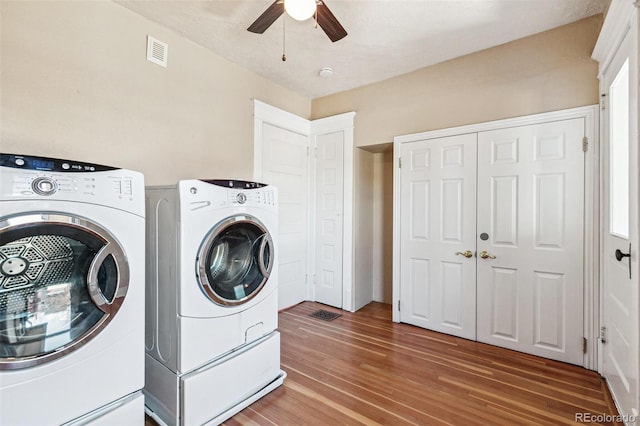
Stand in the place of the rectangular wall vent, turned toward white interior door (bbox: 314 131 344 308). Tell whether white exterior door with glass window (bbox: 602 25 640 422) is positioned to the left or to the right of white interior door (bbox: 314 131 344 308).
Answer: right

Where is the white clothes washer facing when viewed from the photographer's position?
facing the viewer and to the right of the viewer

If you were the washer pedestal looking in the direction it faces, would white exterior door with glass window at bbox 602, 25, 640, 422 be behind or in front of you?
in front

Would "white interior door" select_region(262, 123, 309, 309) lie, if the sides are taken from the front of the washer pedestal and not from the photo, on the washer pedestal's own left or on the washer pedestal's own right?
on the washer pedestal's own left

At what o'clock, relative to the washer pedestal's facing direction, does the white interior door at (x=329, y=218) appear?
The white interior door is roughly at 9 o'clock from the washer pedestal.

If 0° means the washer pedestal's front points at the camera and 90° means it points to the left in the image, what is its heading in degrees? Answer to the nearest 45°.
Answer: approximately 315°

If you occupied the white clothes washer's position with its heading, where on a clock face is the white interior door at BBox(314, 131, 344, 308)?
The white interior door is roughly at 9 o'clock from the white clothes washer.

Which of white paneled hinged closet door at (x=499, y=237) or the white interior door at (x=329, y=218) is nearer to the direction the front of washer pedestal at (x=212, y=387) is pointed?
the white paneled hinged closet door

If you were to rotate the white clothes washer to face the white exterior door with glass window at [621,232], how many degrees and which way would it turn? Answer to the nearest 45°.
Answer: approximately 45° to its left
